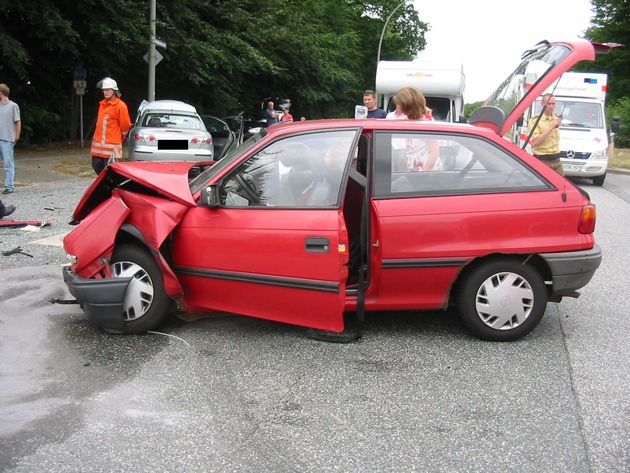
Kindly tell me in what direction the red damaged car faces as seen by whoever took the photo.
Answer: facing to the left of the viewer

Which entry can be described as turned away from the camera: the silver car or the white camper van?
the silver car

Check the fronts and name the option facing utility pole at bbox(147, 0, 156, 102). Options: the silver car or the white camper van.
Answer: the silver car

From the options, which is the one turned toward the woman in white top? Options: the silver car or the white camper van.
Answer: the white camper van

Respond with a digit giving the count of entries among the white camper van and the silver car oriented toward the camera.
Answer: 1

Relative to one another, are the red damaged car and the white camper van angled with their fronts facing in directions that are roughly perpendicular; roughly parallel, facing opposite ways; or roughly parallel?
roughly perpendicular

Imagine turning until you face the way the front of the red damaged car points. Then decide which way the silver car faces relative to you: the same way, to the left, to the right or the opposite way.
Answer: to the right

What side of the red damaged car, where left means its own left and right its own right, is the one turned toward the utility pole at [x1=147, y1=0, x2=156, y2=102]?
right

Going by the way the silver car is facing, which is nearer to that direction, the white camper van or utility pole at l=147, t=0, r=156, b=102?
the utility pole

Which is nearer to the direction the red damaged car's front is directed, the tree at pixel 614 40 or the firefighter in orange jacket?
the firefighter in orange jacket

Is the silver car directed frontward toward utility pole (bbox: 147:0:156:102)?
yes

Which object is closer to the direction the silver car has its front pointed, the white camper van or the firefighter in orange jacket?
the white camper van

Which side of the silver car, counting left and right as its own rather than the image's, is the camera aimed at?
back
